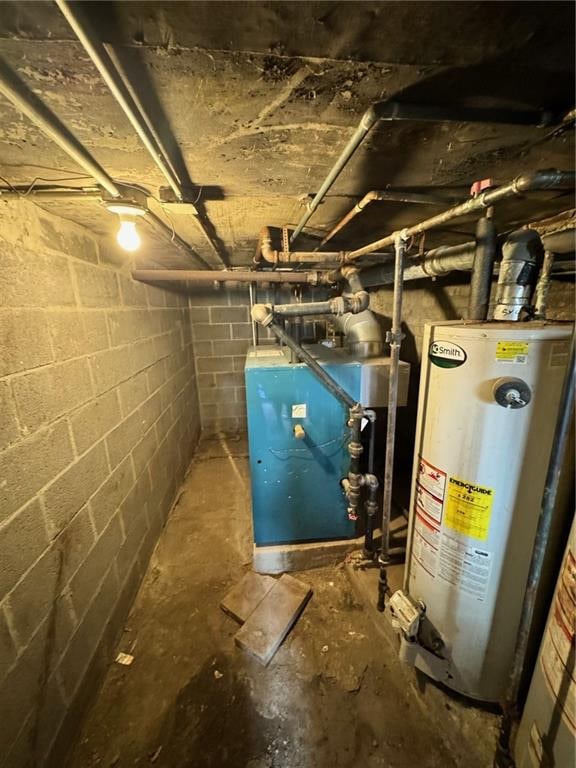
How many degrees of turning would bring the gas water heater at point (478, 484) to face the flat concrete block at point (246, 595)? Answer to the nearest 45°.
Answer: approximately 45° to its right

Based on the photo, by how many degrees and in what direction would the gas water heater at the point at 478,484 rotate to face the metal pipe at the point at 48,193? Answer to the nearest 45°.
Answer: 0° — it already faces it

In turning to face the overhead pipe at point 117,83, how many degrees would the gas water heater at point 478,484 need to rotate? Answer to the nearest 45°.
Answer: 0° — it already faces it

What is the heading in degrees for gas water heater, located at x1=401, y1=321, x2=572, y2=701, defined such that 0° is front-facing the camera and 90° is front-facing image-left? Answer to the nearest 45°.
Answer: approximately 45°
